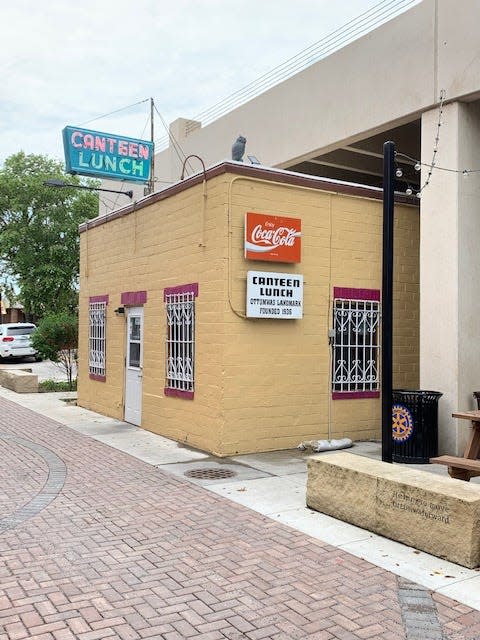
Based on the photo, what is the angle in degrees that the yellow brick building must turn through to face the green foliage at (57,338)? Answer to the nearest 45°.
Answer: approximately 90° to its right

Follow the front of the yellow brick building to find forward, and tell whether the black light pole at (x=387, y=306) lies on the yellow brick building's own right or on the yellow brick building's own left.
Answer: on the yellow brick building's own left

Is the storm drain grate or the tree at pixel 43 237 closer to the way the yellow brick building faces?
the storm drain grate

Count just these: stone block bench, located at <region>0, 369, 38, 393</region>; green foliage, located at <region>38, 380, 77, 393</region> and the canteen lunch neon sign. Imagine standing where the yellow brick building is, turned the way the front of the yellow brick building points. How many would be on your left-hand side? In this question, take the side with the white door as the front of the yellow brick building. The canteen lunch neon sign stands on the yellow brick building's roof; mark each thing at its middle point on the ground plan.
0

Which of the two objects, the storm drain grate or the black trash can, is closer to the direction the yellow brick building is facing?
the storm drain grate

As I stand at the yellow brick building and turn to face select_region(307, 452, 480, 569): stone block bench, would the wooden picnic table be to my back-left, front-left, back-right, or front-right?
front-left

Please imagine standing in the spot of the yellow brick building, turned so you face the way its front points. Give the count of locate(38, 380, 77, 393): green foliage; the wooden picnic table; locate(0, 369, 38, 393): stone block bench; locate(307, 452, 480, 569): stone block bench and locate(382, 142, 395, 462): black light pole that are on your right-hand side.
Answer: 2

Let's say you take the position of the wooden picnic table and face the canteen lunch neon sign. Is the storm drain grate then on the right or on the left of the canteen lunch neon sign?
left

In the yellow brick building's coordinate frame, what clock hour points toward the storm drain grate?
The storm drain grate is roughly at 11 o'clock from the yellow brick building.

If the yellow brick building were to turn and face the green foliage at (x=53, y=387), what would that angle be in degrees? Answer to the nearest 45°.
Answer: approximately 90° to its right

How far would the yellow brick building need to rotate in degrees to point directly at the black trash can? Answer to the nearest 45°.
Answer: approximately 90° to its left

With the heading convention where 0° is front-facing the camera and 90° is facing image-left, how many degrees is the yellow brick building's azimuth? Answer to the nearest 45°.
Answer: approximately 45°

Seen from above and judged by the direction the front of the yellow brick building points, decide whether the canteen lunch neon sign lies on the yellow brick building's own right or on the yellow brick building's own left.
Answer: on the yellow brick building's own right
